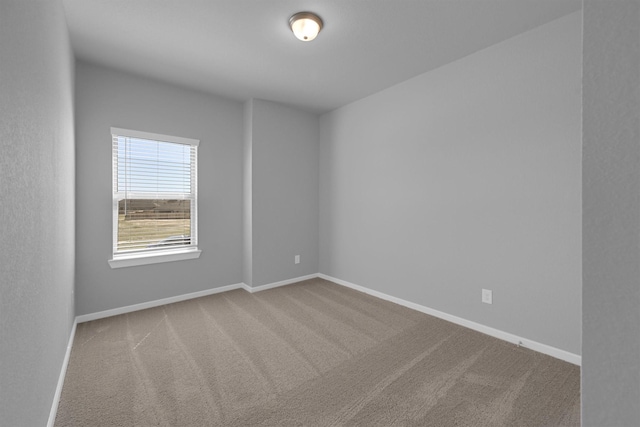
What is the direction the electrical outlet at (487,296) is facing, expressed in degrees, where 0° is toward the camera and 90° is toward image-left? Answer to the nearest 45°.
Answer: approximately 45°
